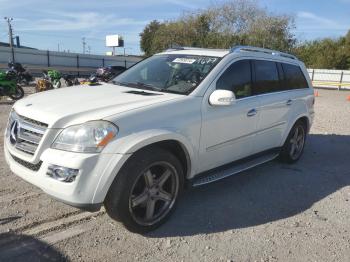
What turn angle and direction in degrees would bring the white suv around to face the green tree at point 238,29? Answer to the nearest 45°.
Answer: approximately 135° to its right

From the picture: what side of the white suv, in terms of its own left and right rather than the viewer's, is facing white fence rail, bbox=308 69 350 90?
back

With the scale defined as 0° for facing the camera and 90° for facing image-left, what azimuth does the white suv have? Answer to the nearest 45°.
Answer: approximately 45°

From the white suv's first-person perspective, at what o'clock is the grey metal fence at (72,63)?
The grey metal fence is roughly at 4 o'clock from the white suv.
